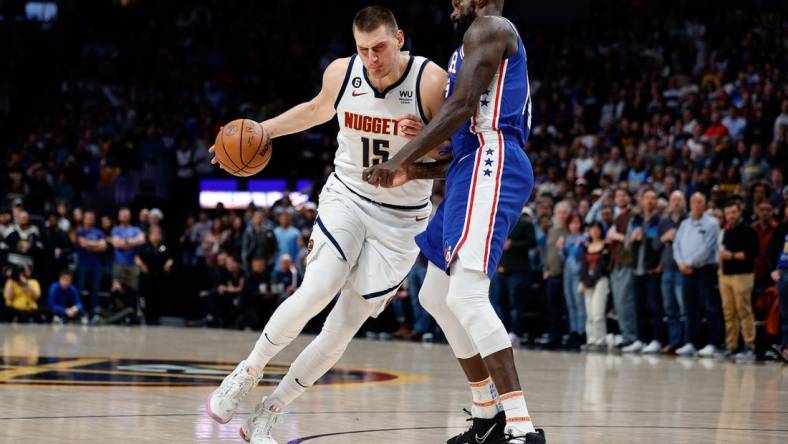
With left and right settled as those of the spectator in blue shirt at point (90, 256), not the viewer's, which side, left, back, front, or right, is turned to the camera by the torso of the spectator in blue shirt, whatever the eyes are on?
front

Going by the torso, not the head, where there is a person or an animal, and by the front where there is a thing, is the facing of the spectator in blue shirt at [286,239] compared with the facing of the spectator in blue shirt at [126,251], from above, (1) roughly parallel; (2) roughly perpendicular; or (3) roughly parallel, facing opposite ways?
roughly parallel

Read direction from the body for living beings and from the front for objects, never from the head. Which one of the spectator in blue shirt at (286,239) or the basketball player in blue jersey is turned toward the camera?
the spectator in blue shirt

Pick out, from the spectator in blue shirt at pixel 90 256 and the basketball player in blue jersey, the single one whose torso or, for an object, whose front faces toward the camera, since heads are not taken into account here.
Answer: the spectator in blue shirt

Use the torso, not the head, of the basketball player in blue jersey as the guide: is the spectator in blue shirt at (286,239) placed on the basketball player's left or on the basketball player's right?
on the basketball player's right

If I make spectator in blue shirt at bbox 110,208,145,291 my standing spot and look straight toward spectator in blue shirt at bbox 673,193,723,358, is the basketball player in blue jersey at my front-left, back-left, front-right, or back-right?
front-right

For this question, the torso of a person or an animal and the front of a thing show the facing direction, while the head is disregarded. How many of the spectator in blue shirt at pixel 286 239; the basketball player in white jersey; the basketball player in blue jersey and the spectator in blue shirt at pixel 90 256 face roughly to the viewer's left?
1

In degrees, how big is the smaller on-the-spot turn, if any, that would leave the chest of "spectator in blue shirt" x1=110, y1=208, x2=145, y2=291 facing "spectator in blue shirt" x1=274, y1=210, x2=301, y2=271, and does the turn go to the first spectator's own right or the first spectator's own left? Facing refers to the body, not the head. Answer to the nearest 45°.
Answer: approximately 45° to the first spectator's own left

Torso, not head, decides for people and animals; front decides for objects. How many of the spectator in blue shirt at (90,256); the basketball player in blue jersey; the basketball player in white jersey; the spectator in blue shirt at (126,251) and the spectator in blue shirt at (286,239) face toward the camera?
4

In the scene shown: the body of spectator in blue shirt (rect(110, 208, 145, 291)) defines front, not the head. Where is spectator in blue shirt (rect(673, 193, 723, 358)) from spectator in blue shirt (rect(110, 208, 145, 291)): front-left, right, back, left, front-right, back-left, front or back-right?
front-left

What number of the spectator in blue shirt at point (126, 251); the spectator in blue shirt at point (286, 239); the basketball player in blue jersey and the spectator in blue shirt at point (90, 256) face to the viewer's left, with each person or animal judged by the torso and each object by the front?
1

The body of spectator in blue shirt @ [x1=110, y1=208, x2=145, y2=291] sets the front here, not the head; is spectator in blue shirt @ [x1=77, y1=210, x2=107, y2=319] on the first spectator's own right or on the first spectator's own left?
on the first spectator's own right

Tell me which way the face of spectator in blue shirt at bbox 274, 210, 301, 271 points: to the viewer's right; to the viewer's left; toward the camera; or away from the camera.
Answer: toward the camera

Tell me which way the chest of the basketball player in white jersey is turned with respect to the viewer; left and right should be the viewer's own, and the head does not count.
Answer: facing the viewer

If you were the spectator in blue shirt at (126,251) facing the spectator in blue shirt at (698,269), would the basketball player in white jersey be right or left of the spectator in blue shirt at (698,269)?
right
